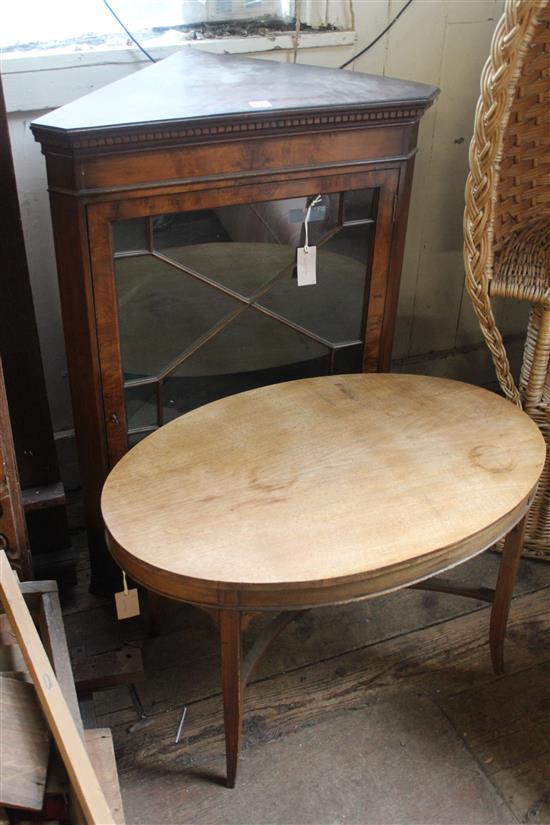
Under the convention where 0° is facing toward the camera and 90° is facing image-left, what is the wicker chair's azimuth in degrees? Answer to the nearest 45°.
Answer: approximately 0°

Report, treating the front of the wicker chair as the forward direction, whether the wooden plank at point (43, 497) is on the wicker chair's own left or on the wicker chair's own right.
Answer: on the wicker chair's own right

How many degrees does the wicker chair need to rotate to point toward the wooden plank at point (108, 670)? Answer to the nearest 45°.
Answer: approximately 45° to its right

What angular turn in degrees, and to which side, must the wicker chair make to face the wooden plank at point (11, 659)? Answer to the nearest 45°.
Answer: approximately 45° to its right

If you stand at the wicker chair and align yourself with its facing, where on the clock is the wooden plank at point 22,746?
The wooden plank is roughly at 1 o'clock from the wicker chair.

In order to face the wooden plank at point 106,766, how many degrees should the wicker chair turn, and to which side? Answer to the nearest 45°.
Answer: approximately 45° to its right
